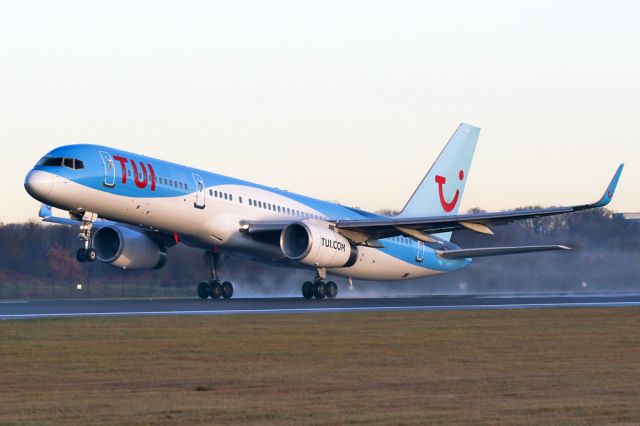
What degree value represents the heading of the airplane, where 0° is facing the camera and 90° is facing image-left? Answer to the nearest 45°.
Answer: approximately 45°
